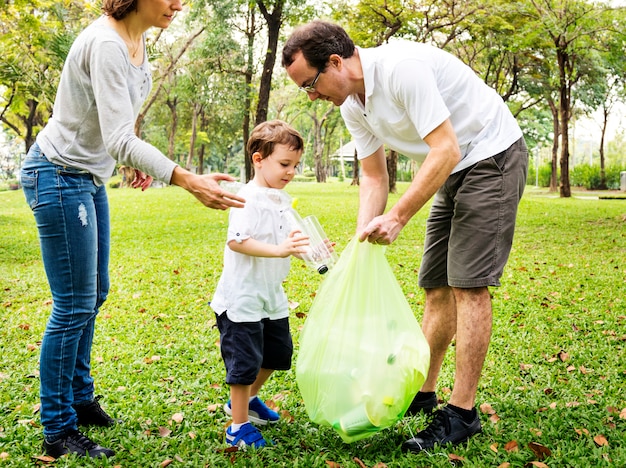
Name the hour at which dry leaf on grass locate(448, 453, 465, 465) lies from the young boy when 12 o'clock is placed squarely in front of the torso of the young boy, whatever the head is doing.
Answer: The dry leaf on grass is roughly at 11 o'clock from the young boy.

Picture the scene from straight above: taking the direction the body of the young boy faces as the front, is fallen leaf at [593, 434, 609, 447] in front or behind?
in front

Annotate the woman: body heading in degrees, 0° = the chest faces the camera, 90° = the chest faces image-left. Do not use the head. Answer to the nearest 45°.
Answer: approximately 270°

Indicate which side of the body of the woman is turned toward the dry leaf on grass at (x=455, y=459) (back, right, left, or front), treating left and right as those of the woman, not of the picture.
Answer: front

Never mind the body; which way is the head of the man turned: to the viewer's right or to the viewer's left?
to the viewer's left

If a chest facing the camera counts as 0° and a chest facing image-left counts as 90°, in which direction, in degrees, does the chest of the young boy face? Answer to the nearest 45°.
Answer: approximately 315°

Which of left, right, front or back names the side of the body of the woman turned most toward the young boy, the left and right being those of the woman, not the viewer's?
front

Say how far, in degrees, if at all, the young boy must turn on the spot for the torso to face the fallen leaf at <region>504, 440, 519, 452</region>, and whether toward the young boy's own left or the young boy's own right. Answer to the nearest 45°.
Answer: approximately 45° to the young boy's own left

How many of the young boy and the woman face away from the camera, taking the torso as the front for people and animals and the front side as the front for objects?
0

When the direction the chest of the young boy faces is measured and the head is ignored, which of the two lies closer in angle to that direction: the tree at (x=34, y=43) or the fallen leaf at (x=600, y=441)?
the fallen leaf

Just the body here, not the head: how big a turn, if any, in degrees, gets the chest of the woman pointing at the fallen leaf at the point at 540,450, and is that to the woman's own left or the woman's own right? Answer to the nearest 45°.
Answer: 0° — they already face it

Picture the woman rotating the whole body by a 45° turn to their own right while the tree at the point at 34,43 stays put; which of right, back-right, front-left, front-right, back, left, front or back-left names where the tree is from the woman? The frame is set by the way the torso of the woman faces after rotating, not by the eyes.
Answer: back-left

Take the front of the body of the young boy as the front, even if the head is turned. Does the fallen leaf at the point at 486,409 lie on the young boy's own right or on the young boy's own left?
on the young boy's own left

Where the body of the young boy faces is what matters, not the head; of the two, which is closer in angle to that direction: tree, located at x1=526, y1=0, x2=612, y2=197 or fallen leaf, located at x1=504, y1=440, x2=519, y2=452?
the fallen leaf

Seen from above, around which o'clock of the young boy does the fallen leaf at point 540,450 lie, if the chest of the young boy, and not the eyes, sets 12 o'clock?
The fallen leaf is roughly at 11 o'clock from the young boy.
